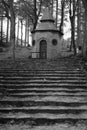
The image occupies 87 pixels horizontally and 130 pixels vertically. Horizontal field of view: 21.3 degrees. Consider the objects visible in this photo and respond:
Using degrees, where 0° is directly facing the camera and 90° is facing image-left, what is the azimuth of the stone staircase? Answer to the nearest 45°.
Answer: approximately 0°

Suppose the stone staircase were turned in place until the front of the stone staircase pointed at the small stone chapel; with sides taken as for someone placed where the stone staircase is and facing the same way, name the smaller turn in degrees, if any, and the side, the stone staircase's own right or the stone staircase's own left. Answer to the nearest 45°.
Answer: approximately 180°
